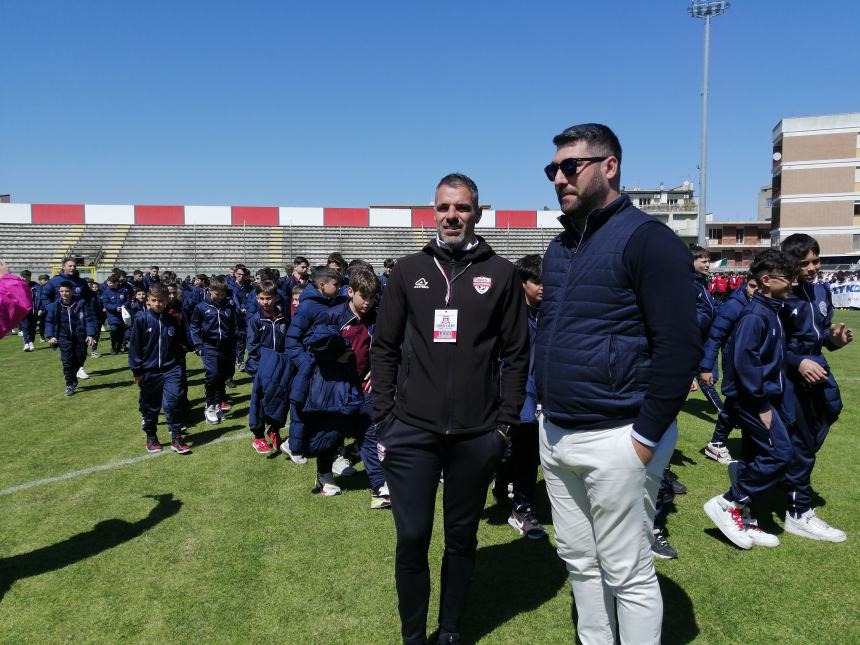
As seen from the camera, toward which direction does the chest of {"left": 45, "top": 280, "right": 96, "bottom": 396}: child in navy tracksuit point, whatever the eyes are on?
toward the camera

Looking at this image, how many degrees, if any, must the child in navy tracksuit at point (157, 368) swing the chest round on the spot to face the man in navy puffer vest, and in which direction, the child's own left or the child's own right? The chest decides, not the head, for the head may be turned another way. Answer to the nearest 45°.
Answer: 0° — they already face them

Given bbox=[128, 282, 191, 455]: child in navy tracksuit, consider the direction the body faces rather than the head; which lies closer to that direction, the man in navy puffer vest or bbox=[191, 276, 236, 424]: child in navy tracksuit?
the man in navy puffer vest

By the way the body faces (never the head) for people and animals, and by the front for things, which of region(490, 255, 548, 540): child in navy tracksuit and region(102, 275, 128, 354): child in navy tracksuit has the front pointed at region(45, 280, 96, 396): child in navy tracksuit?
region(102, 275, 128, 354): child in navy tracksuit

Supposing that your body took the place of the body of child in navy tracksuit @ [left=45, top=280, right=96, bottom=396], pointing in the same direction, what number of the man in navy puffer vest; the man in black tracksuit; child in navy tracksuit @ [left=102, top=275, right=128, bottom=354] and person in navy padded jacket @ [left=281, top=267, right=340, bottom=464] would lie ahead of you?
3

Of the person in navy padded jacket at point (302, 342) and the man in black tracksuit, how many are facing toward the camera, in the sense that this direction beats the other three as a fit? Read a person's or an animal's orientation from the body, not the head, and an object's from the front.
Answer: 1

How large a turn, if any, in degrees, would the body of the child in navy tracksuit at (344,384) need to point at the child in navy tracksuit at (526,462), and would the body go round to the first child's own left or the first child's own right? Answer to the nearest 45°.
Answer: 0° — they already face them

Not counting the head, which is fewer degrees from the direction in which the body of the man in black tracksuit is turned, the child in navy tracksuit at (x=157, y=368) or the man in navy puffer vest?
the man in navy puffer vest
